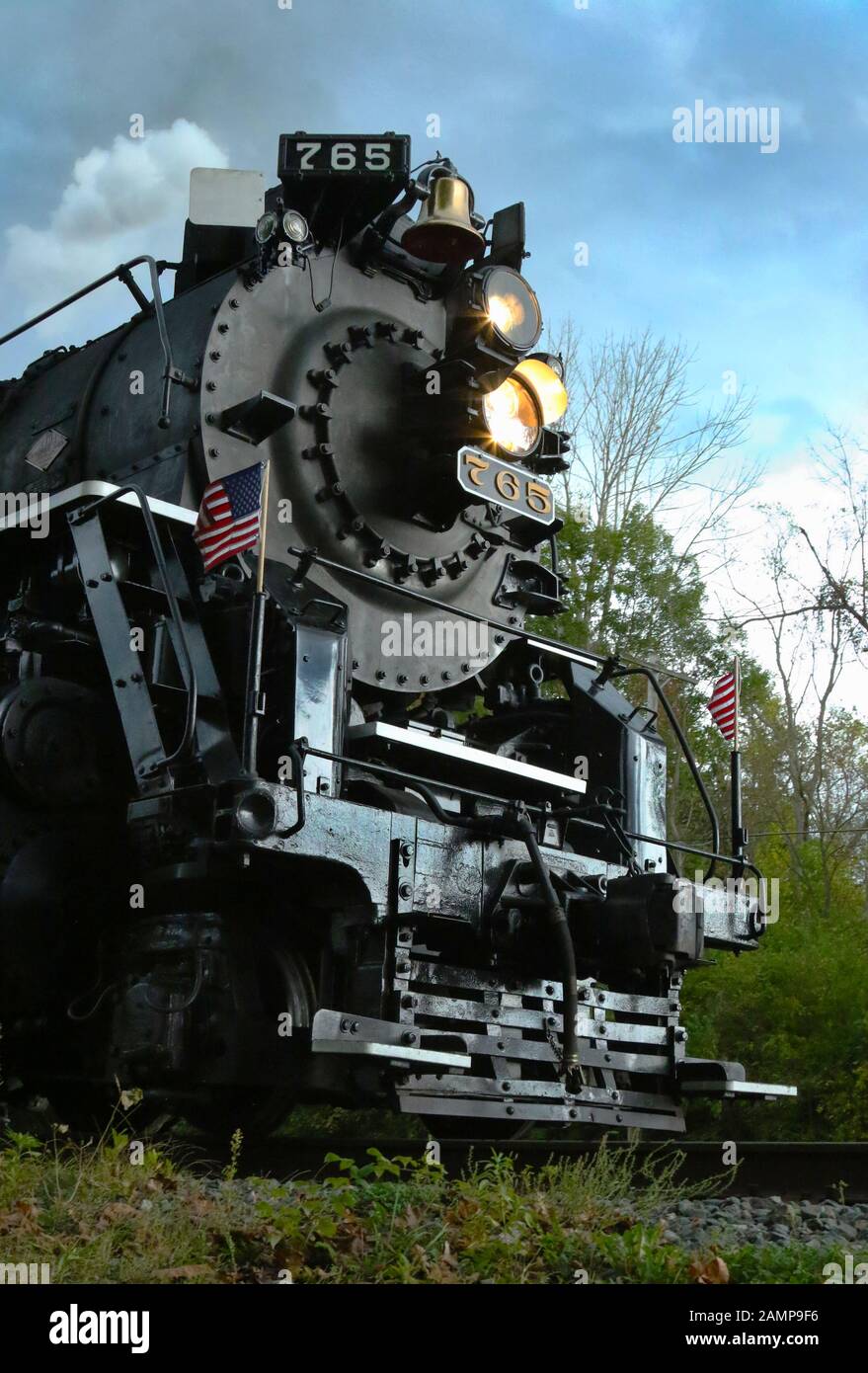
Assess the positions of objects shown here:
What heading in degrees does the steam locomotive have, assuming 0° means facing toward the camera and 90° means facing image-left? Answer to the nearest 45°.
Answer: approximately 315°

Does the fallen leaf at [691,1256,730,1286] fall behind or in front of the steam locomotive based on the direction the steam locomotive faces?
in front

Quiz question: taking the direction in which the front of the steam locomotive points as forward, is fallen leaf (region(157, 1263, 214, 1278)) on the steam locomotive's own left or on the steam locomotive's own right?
on the steam locomotive's own right
